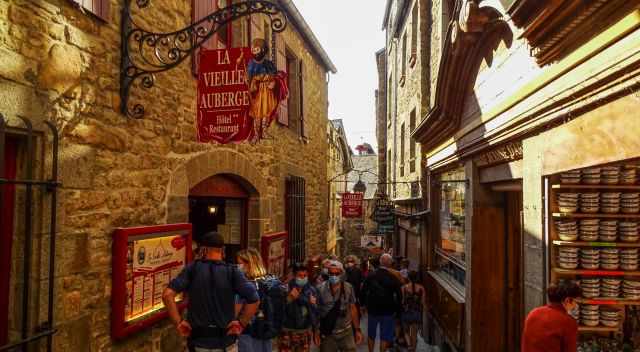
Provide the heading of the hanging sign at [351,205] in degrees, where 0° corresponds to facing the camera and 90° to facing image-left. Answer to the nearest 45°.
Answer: approximately 0°

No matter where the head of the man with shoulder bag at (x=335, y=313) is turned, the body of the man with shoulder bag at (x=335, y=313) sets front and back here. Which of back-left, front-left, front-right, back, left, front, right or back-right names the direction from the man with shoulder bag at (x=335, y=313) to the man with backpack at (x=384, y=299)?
back-left

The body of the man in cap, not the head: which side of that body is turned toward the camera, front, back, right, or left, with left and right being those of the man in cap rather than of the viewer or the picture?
back

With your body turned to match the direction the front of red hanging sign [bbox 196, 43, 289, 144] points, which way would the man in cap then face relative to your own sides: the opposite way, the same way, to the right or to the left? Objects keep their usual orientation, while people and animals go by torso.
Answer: the opposite way

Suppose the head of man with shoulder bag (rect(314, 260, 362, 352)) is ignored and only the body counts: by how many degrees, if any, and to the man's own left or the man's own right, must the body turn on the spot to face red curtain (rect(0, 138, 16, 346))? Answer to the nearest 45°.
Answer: approximately 45° to the man's own right
